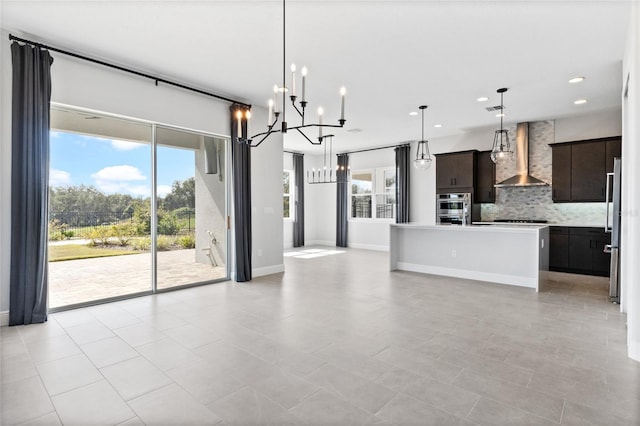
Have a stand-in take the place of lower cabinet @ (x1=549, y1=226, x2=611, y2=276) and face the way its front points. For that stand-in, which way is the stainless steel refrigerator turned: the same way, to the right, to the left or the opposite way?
to the right

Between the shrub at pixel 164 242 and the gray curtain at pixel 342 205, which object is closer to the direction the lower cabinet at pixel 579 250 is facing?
the shrub

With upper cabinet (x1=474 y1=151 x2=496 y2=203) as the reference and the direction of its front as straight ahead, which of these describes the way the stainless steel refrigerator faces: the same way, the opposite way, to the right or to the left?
to the right

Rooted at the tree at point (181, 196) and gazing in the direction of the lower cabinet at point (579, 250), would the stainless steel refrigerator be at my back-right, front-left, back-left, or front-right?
front-right

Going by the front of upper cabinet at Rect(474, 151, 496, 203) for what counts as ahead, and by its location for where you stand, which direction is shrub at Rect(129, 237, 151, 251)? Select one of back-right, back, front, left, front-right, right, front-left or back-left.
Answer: front-right

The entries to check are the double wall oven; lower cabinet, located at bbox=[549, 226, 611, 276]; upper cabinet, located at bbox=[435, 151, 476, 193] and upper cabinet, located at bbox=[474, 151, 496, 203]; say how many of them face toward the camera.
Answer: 4

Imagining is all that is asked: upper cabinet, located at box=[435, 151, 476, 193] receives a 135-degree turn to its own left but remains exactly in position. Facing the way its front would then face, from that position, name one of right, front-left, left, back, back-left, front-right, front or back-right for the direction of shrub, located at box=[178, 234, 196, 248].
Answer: back

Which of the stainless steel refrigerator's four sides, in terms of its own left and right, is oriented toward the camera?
left

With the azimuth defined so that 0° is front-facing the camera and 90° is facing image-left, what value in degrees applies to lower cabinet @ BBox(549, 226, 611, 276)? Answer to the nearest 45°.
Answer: approximately 0°

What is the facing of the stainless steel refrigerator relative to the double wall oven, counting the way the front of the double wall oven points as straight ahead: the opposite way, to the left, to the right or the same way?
to the right

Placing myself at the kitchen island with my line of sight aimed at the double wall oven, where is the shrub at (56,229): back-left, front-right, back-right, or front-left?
front-left

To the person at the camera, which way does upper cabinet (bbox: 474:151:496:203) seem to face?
facing the viewer

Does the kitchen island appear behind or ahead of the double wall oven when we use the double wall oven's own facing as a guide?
ahead

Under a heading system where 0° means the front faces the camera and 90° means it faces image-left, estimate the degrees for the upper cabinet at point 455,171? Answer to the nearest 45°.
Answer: approximately 0°

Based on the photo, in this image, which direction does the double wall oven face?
toward the camera

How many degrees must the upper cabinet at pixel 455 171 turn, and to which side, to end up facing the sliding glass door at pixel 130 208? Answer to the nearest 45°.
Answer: approximately 45° to its right
